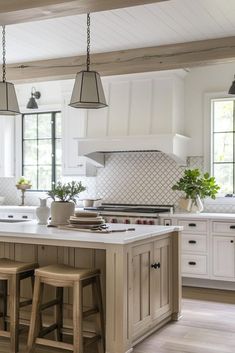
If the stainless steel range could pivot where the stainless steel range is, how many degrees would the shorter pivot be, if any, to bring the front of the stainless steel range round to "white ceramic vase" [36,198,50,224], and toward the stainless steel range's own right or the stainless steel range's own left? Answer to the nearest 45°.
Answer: approximately 45° to the stainless steel range's own right

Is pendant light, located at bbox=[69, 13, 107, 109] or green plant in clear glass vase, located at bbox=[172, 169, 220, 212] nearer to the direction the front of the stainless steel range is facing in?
the pendant light

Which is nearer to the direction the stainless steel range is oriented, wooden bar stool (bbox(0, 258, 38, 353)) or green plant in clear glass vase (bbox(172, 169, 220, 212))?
the wooden bar stool

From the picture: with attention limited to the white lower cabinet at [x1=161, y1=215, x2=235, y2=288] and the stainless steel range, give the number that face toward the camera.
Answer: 2

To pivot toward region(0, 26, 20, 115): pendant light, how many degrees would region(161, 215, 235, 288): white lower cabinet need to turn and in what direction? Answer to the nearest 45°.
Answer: approximately 45° to its right

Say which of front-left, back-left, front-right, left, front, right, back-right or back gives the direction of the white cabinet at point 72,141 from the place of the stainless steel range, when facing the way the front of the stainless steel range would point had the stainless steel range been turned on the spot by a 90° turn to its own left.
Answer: back-left

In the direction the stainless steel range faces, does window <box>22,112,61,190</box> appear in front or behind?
behind

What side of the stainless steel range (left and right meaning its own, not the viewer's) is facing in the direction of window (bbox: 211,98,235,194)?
left

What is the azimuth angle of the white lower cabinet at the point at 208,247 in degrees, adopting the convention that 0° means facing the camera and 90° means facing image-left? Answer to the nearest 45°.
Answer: approximately 0°

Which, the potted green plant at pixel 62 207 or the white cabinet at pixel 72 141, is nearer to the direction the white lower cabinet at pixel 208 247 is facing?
the potted green plant

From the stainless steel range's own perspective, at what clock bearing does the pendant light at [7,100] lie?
The pendant light is roughly at 1 o'clock from the stainless steel range.
